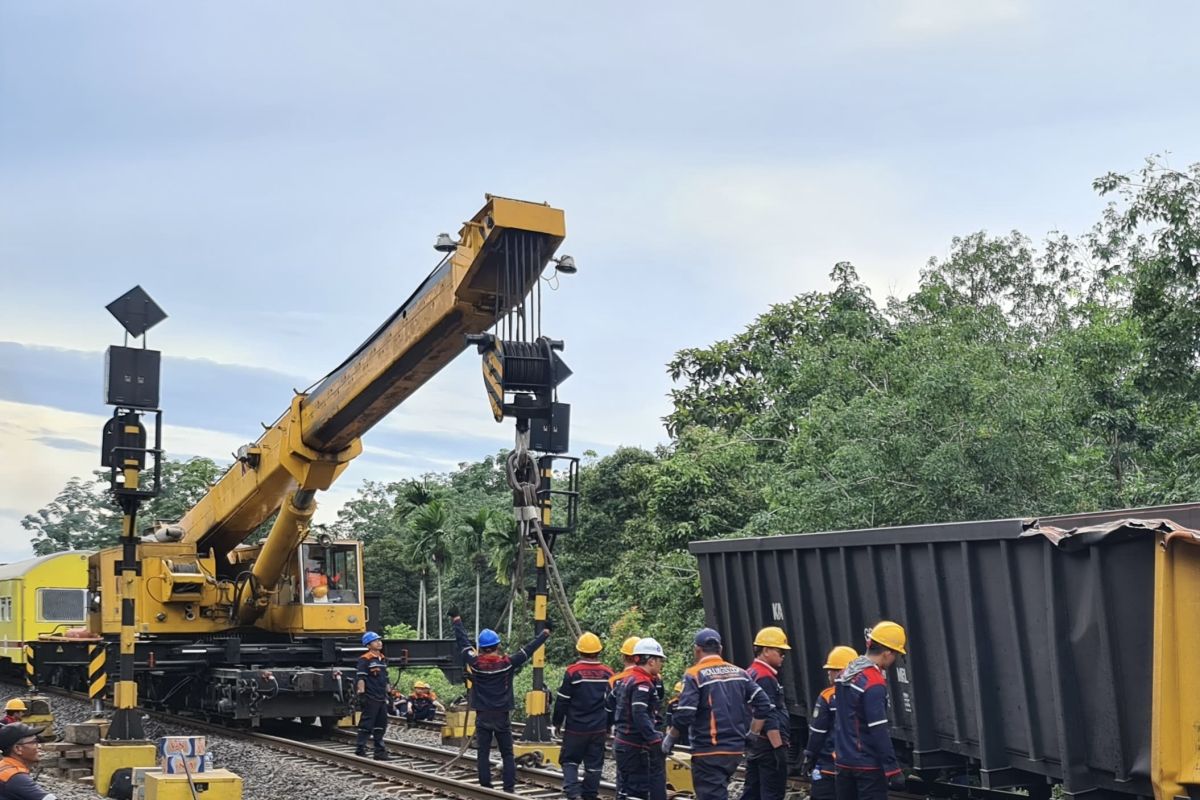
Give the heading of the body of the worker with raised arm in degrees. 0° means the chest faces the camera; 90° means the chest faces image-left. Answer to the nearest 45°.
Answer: approximately 180°

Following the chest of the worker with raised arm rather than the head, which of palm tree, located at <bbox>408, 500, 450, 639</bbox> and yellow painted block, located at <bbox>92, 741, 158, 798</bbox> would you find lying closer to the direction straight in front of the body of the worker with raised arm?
the palm tree

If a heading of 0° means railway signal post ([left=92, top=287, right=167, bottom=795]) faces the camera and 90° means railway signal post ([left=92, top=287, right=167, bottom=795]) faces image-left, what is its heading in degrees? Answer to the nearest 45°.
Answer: approximately 180°

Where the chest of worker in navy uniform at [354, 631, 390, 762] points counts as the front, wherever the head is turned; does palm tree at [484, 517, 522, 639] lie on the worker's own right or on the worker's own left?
on the worker's own left

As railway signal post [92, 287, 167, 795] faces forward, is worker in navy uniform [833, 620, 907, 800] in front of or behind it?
behind

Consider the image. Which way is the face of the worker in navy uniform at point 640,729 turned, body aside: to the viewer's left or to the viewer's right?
to the viewer's right

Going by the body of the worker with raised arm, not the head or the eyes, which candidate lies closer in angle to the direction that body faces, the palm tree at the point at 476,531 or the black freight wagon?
the palm tree

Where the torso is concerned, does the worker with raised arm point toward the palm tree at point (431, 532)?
yes

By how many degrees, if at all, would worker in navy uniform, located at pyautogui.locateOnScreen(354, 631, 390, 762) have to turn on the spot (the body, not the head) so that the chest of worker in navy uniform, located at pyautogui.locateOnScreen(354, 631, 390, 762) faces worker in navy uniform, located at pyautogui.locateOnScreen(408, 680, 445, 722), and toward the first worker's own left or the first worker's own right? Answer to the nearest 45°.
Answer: approximately 135° to the first worker's own left

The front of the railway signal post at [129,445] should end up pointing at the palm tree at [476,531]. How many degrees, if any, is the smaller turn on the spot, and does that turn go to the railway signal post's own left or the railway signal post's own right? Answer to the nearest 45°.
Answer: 0° — it already faces it
